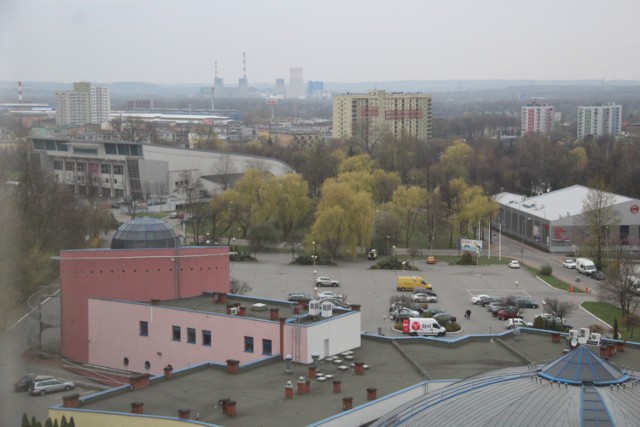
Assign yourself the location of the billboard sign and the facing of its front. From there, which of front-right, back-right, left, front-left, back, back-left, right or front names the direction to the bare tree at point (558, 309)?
front

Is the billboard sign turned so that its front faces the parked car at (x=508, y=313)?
yes

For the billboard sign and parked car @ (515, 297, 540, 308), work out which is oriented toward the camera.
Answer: the billboard sign

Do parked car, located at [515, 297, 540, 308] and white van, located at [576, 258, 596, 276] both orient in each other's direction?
no

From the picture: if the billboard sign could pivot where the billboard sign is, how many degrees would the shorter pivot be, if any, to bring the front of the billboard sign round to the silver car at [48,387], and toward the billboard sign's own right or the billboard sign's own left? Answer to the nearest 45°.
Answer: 0° — it already faces it

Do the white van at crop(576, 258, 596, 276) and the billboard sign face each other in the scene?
no

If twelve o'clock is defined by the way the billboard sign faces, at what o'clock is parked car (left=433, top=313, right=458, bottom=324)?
The parked car is roughly at 12 o'clock from the billboard sign.

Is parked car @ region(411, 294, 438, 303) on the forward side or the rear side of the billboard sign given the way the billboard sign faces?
on the forward side

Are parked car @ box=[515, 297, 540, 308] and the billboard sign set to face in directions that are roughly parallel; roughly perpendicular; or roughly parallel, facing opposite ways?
roughly perpendicular

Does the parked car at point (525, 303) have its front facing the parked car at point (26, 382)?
no

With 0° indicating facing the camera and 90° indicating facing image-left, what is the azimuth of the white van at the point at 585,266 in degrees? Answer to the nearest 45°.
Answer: approximately 315°

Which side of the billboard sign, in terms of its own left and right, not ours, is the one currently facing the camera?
front

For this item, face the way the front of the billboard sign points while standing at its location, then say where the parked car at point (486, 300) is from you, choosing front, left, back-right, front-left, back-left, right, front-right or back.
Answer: front

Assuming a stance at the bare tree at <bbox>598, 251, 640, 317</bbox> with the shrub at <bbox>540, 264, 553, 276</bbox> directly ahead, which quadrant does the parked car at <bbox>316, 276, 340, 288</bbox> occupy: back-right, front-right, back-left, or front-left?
front-left
